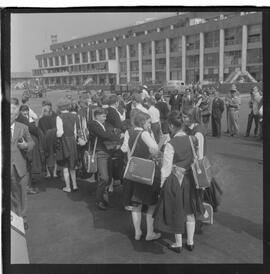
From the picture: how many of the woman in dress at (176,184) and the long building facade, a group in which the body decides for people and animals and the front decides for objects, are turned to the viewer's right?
0

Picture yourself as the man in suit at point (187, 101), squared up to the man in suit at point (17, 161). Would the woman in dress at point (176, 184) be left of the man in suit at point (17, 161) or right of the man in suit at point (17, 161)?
left

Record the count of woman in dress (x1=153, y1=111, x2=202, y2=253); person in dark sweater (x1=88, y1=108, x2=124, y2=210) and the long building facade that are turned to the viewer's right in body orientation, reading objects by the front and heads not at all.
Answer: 1

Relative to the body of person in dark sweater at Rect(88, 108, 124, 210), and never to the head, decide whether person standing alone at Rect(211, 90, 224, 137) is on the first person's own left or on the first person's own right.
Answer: on the first person's own left

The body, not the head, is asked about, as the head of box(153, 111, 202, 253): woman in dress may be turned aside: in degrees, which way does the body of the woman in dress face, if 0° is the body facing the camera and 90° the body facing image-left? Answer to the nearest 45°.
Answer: approximately 135°

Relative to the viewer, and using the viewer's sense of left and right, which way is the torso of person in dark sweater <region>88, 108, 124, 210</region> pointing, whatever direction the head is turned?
facing to the right of the viewer
